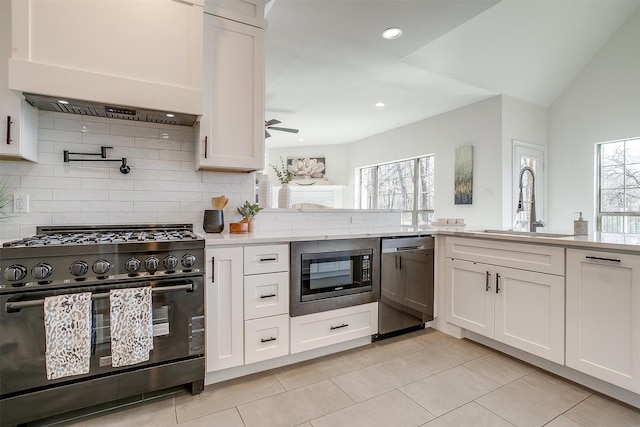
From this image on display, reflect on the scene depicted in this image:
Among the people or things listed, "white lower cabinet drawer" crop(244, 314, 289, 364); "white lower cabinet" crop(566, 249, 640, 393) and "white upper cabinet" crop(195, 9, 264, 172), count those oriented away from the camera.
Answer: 0

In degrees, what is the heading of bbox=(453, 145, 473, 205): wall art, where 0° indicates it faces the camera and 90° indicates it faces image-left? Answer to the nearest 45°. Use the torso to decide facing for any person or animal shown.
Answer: approximately 45°

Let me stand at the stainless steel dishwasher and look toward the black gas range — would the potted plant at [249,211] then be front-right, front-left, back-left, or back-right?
front-right

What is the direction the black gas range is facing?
toward the camera

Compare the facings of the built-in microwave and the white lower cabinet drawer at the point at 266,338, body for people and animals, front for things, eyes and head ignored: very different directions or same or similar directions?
same or similar directions

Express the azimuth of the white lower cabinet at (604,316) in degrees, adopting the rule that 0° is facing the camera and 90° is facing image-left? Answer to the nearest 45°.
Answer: approximately 45°

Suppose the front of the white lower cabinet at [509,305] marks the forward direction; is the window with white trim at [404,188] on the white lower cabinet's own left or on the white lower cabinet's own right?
on the white lower cabinet's own right

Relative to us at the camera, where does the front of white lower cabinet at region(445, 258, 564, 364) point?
facing the viewer and to the left of the viewer

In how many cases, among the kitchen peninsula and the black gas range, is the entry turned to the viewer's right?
0

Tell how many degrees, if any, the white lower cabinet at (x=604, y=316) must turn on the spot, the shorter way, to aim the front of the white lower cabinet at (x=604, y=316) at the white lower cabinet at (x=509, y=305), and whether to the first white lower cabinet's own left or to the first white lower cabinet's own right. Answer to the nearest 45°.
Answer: approximately 45° to the first white lower cabinet's own right

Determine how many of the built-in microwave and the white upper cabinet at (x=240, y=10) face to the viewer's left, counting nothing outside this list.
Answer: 0

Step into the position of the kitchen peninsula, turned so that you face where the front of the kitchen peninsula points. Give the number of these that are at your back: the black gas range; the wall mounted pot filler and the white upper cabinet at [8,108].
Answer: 0

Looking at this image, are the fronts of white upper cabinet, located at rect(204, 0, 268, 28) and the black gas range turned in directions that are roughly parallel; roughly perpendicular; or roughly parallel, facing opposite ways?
roughly parallel

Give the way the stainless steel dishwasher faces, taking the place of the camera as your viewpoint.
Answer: facing the viewer and to the right of the viewer

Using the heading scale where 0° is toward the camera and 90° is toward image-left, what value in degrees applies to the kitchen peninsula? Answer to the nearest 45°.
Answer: approximately 45°
